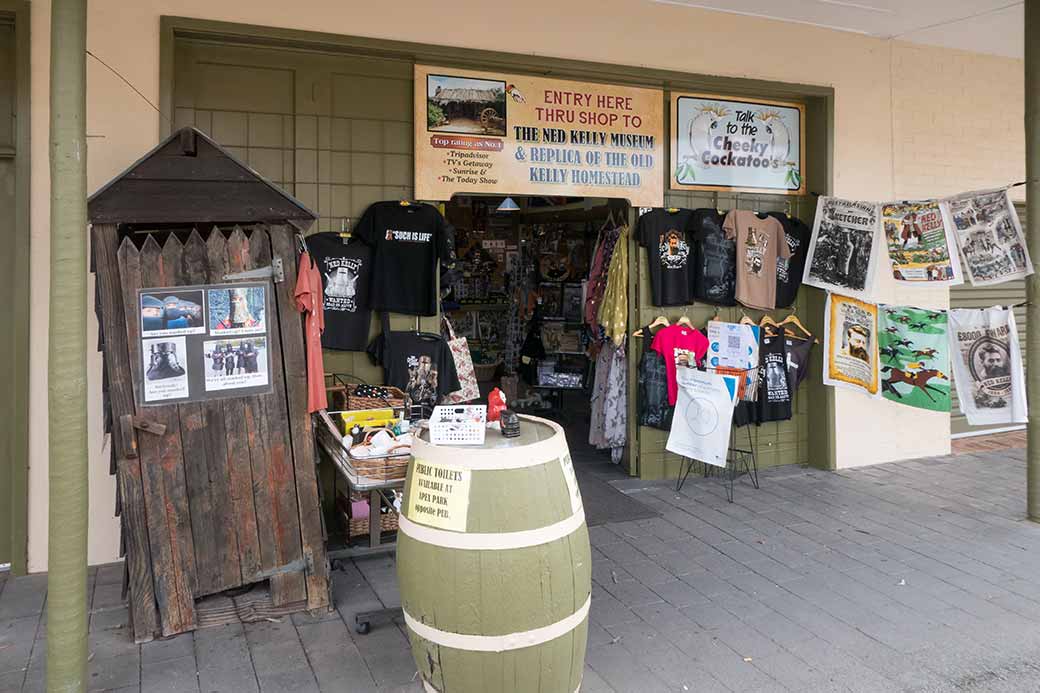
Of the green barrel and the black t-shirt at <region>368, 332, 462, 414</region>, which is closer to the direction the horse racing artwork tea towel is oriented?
the green barrel

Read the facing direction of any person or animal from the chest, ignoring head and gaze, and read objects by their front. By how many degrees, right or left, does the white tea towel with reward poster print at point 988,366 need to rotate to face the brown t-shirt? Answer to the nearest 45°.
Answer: approximately 90° to its right

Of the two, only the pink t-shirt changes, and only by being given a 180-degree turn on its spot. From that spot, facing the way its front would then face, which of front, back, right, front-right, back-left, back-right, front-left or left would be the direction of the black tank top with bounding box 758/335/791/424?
front-right

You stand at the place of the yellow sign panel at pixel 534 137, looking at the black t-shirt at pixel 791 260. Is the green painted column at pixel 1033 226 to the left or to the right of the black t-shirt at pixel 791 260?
right

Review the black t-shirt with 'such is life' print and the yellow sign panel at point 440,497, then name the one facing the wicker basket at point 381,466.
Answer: the black t-shirt with 'such is life' print

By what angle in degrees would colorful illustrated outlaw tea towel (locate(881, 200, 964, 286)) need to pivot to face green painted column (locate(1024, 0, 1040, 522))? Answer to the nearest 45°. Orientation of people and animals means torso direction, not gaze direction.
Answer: approximately 45° to its left
